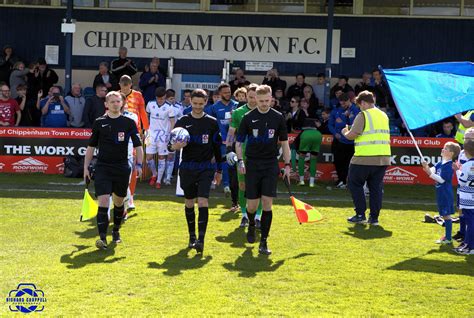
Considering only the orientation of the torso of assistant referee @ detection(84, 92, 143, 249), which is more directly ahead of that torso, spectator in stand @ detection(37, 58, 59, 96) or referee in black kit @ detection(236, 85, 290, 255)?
the referee in black kit

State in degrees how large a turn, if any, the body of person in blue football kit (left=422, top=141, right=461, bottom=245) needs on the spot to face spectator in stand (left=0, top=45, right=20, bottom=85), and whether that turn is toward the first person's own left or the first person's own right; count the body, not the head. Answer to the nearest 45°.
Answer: approximately 45° to the first person's own right

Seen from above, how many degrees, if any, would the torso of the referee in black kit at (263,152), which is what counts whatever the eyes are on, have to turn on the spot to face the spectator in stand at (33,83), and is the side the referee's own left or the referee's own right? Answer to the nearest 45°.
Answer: approximately 135° to the referee's own right

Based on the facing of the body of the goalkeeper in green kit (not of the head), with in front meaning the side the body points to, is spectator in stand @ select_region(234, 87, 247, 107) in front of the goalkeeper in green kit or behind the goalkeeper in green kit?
behind

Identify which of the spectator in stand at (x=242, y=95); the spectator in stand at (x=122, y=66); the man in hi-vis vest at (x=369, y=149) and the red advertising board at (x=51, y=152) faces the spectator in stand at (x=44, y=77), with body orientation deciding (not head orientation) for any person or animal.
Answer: the man in hi-vis vest

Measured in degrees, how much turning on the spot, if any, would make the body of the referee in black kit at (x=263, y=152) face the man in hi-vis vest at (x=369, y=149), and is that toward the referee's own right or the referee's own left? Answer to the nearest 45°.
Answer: approximately 135° to the referee's own left

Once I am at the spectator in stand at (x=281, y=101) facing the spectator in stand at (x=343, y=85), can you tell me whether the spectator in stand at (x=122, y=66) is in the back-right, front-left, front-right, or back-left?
back-left

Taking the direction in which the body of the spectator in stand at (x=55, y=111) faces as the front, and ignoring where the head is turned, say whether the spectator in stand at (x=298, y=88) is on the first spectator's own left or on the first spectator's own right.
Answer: on the first spectator's own left

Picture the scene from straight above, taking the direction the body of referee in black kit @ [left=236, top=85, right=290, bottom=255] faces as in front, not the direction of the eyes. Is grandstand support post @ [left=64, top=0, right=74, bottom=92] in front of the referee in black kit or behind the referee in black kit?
behind

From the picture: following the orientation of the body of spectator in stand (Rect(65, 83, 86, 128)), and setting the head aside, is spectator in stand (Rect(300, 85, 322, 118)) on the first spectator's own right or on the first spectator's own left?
on the first spectator's own left

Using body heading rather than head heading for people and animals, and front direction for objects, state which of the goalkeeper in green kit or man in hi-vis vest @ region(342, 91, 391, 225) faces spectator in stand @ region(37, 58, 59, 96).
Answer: the man in hi-vis vest
